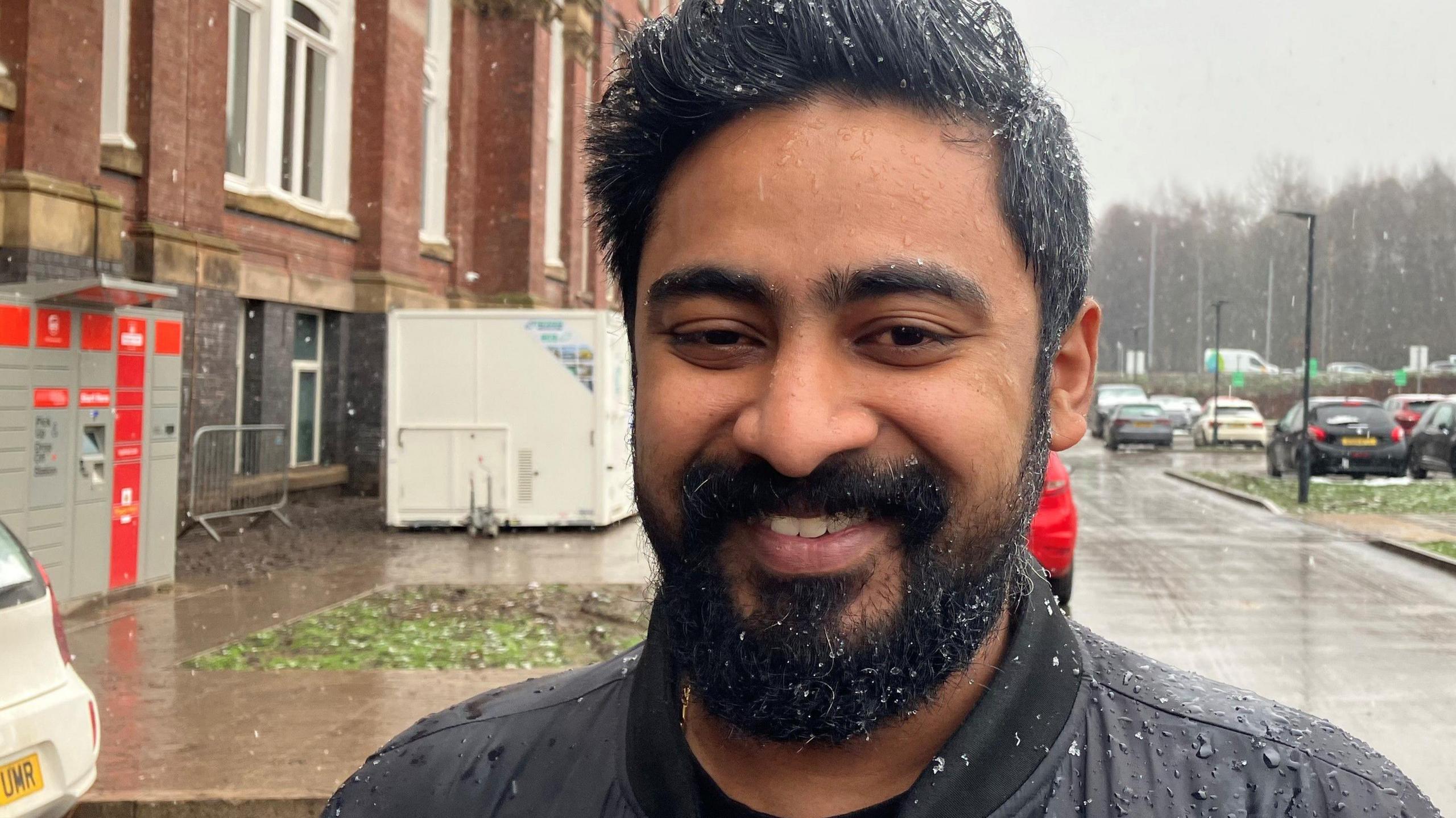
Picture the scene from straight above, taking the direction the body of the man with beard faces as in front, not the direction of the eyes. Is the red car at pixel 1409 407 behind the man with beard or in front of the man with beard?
behind

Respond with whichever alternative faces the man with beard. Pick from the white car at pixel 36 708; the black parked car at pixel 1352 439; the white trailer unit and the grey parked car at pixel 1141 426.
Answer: the white trailer unit

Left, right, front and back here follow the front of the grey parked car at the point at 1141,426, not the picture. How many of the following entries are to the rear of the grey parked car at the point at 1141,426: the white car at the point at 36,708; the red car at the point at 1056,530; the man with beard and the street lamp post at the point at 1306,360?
4

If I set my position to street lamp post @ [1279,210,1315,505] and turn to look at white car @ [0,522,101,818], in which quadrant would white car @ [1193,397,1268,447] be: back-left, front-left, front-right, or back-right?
back-right

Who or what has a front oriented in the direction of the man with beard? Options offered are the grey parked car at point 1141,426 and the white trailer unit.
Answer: the white trailer unit

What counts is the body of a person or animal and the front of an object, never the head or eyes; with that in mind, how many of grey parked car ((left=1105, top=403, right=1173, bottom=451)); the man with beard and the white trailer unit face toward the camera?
2

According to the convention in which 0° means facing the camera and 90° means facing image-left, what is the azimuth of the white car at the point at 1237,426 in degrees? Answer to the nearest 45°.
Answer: approximately 135°

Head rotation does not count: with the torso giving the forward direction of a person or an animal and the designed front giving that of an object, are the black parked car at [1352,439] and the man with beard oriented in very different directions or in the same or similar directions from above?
very different directions

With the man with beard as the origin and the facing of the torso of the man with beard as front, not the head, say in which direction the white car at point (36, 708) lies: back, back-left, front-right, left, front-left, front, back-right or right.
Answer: back-right

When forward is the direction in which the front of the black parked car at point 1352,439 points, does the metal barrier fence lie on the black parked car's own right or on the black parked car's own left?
on the black parked car's own left

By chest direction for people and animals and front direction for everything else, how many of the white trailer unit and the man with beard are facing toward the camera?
2

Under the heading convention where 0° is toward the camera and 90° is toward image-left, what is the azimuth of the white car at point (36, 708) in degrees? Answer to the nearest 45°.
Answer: approximately 135°

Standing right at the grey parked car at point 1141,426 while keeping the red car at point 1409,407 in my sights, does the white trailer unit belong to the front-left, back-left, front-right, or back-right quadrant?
back-right

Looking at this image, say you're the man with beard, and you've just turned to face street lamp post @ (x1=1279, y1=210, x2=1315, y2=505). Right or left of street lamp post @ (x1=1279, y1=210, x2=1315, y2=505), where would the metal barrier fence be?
left
